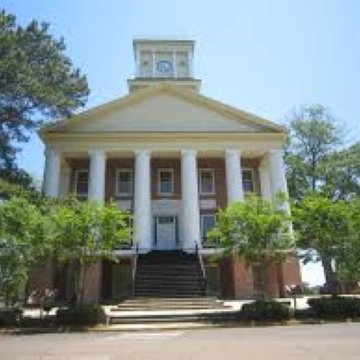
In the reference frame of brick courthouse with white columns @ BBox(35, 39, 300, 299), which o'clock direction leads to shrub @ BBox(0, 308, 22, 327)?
The shrub is roughly at 1 o'clock from the brick courthouse with white columns.

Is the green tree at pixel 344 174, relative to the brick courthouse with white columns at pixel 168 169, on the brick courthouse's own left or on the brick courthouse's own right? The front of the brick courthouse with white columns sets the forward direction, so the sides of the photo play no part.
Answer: on the brick courthouse's own left

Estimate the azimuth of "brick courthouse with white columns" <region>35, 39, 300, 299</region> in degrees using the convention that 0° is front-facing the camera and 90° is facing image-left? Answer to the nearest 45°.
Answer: approximately 0°

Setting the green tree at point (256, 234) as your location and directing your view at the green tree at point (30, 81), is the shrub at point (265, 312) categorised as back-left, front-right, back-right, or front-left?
back-left

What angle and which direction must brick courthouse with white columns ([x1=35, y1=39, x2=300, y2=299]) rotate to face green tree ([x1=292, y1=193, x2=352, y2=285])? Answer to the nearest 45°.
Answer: approximately 45° to its left
